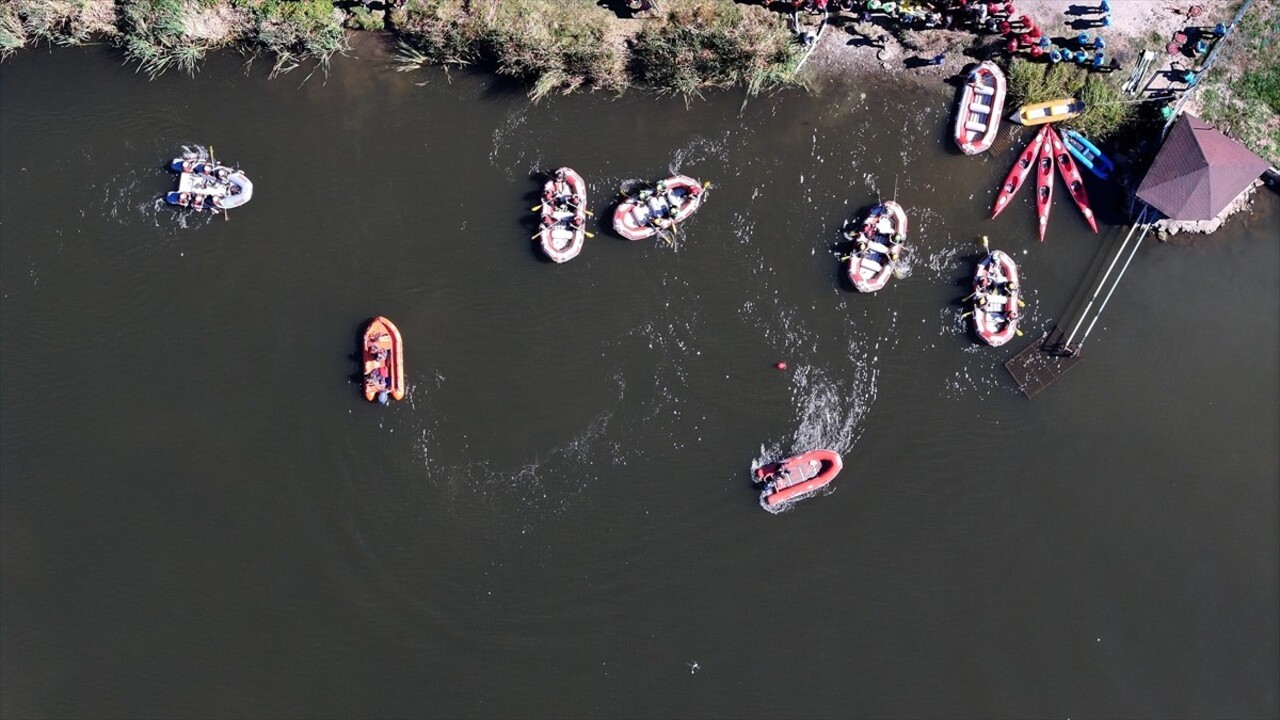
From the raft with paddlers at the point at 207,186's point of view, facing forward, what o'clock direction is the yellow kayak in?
The yellow kayak is roughly at 1 o'clock from the raft with paddlers.

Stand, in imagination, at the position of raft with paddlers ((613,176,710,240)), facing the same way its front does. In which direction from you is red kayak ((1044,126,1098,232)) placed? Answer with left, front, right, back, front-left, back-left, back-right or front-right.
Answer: back-left

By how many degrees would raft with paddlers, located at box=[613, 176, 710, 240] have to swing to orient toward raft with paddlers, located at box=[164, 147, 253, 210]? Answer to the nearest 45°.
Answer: approximately 45° to its right
